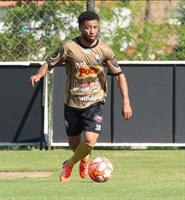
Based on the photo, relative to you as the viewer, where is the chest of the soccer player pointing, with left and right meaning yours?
facing the viewer

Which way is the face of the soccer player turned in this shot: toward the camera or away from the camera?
toward the camera
